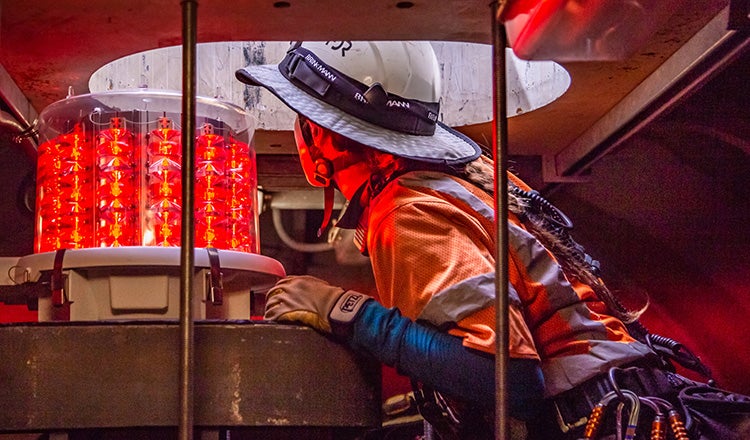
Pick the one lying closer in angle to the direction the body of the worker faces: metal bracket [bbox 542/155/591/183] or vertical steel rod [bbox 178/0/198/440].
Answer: the vertical steel rod

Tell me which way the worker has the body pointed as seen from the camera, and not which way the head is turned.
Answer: to the viewer's left

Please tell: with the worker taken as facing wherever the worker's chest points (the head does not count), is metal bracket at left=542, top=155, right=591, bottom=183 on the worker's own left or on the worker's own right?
on the worker's own right

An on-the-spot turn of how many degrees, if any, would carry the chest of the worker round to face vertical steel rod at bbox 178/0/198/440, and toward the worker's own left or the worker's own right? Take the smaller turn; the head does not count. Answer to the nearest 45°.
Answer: approximately 45° to the worker's own left

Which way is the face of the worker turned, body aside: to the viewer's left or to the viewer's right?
to the viewer's left

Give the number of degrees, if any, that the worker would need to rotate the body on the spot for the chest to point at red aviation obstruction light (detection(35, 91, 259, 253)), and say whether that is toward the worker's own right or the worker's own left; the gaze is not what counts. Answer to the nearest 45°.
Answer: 0° — they already face it

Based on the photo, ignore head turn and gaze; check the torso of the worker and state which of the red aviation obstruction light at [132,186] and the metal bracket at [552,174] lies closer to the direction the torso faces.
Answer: the red aviation obstruction light

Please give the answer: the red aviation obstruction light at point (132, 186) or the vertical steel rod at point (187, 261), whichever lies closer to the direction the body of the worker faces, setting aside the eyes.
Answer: the red aviation obstruction light
